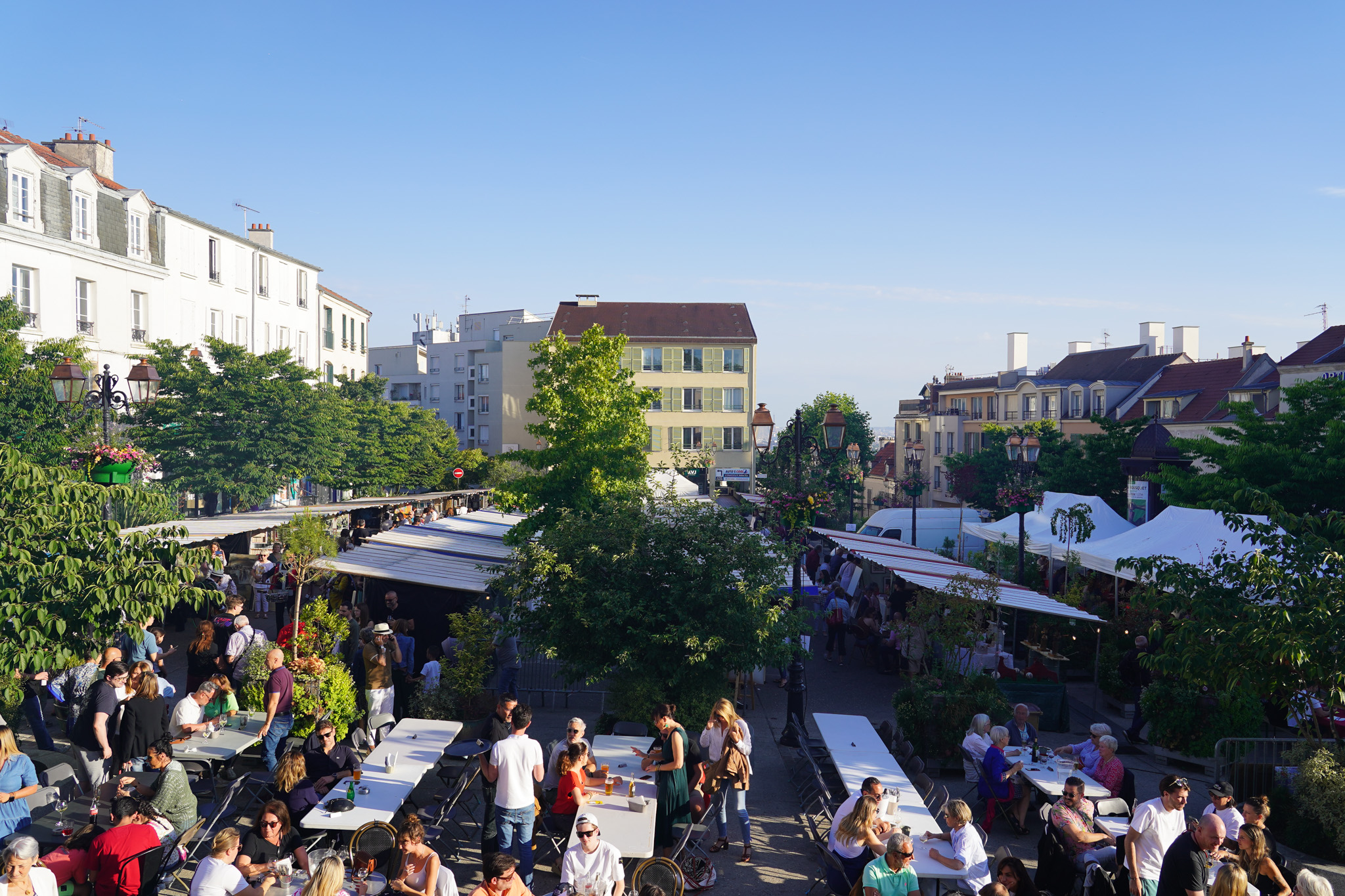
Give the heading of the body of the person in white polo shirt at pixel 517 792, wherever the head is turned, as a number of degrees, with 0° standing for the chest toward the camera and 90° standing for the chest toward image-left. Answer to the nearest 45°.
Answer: approximately 180°

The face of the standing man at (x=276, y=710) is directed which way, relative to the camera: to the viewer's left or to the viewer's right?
to the viewer's left

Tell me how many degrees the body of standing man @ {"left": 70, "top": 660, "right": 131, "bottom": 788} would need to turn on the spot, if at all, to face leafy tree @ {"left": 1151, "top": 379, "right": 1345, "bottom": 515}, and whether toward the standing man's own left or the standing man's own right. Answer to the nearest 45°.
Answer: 0° — they already face it

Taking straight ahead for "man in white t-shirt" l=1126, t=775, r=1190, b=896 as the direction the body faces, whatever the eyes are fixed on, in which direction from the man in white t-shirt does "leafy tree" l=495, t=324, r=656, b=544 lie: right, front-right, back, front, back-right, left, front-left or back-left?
back

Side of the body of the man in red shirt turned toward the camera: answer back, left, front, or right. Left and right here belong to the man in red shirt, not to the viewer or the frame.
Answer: back

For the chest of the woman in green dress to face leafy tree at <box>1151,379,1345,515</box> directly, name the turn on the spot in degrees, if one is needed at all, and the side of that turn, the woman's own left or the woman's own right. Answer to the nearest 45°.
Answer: approximately 135° to the woman's own right

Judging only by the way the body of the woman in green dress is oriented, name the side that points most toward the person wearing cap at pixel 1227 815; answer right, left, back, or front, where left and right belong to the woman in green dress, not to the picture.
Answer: back

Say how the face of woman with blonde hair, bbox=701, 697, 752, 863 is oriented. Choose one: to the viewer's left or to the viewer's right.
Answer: to the viewer's left

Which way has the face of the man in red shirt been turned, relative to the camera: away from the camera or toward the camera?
away from the camera

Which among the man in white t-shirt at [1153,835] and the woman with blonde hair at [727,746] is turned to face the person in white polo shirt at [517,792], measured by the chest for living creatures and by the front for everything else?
the woman with blonde hair
